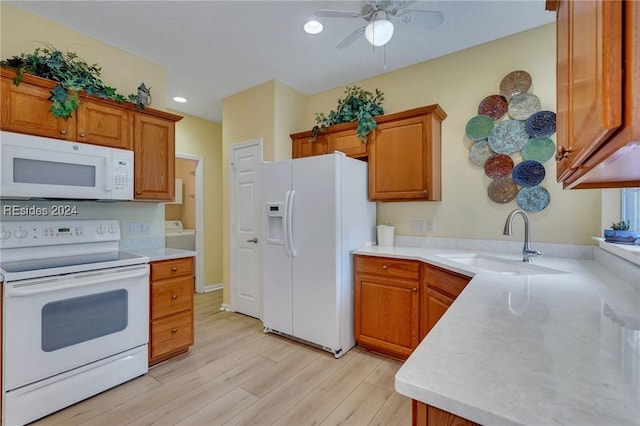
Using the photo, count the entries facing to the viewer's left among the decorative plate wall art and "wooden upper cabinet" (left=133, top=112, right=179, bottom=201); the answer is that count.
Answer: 0

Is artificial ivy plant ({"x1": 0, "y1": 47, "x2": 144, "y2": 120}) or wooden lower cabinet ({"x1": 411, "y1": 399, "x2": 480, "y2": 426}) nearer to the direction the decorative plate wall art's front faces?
the wooden lower cabinet

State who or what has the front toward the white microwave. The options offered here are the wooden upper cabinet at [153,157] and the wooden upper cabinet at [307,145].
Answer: the wooden upper cabinet at [307,145]

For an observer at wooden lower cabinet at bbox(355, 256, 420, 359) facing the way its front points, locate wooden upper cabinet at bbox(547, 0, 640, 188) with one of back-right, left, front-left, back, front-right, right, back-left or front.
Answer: front-left

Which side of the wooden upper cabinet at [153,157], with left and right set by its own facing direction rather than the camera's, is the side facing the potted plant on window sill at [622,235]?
front

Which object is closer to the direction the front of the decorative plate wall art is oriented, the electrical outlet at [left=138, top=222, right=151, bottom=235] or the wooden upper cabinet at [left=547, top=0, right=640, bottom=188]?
the wooden upper cabinet

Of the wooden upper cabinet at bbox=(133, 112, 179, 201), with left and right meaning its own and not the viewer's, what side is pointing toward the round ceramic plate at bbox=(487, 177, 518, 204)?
front

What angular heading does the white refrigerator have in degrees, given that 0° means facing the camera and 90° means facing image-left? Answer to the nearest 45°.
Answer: approximately 45°

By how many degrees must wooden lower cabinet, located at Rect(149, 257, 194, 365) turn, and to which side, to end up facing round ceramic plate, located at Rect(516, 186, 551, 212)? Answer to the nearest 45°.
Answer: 0° — it already faces it

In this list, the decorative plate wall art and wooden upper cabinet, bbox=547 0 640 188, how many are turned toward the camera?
1

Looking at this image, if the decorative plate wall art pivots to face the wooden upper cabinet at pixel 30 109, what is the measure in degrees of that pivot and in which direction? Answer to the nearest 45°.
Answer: approximately 45° to its right

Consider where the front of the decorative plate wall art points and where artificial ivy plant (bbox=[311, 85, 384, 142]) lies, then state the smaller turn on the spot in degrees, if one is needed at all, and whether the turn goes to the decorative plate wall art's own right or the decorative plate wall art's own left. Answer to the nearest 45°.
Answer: approximately 90° to the decorative plate wall art's own right

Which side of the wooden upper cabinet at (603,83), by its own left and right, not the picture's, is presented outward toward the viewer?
left
